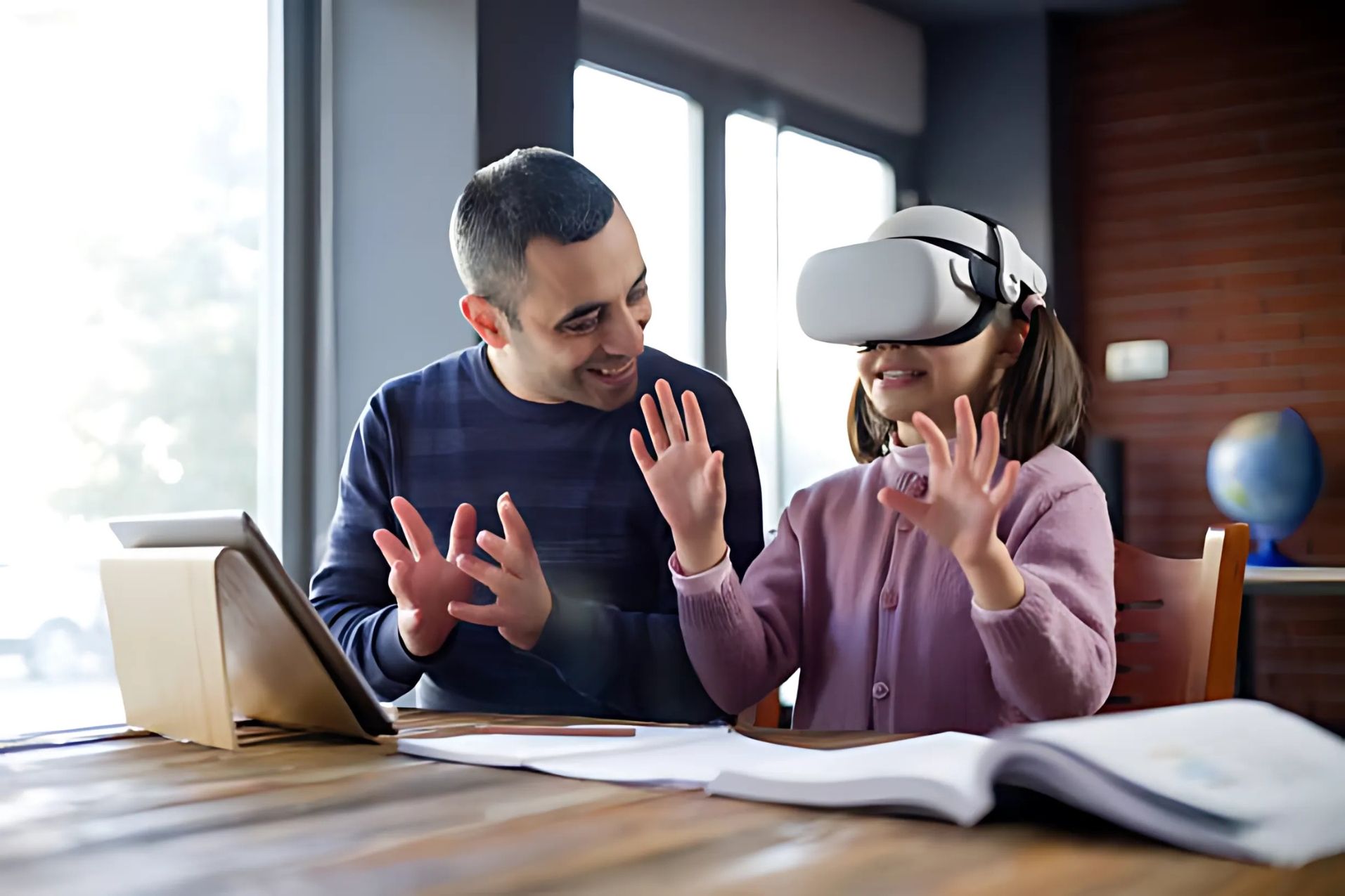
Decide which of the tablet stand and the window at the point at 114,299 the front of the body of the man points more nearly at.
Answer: the tablet stand

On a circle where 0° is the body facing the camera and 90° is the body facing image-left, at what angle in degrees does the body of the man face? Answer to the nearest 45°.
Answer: approximately 0°

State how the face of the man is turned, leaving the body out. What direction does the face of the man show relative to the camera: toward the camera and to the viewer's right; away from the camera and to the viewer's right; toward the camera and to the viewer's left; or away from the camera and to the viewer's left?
toward the camera and to the viewer's right

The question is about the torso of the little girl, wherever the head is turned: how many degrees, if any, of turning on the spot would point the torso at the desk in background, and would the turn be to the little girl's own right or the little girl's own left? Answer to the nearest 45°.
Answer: approximately 180°

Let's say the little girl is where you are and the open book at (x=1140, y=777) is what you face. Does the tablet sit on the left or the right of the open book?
right
